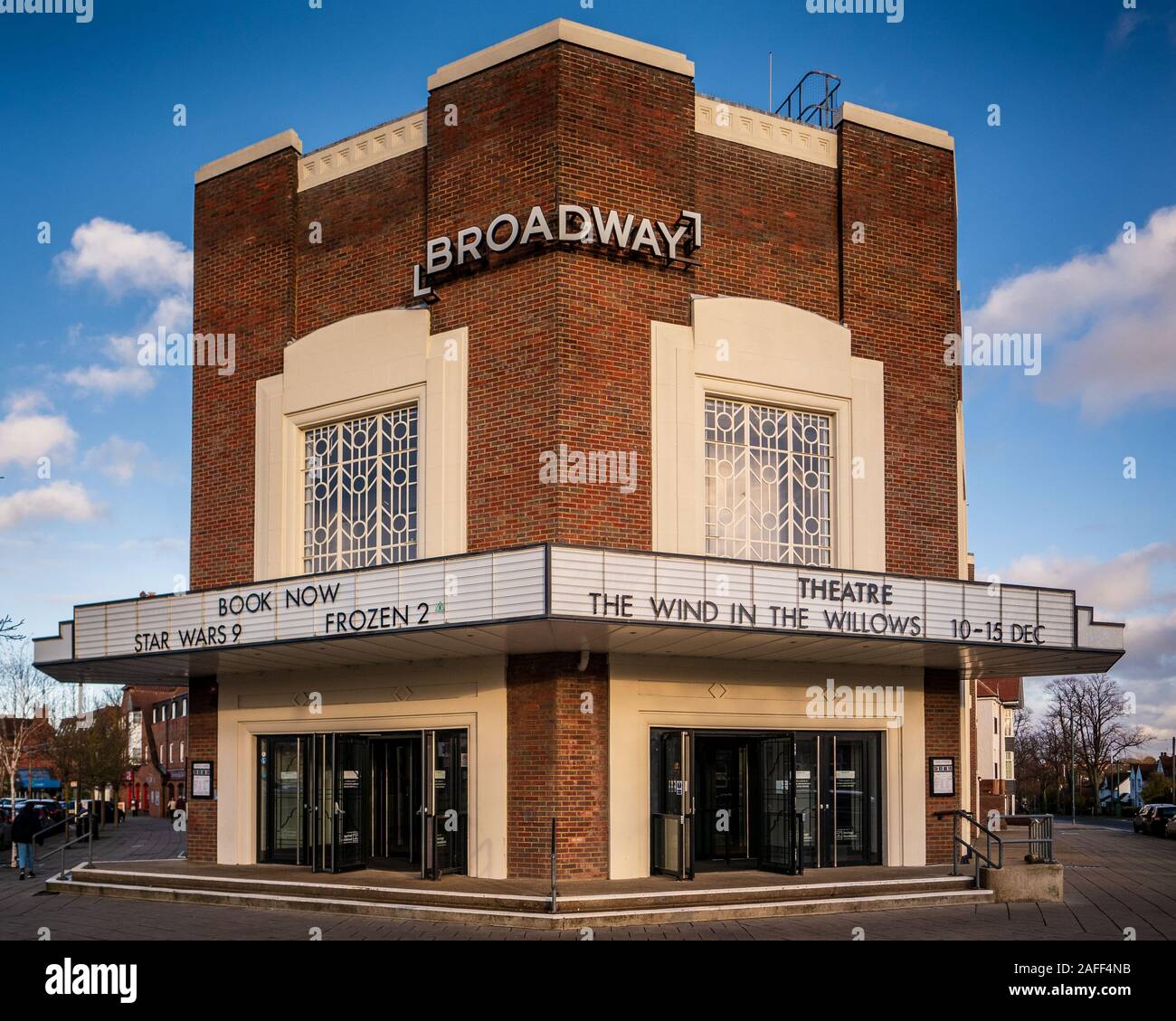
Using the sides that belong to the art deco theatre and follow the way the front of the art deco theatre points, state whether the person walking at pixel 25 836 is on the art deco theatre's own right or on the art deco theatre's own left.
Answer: on the art deco theatre's own right

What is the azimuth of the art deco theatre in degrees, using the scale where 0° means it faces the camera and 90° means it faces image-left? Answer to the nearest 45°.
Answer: approximately 0°

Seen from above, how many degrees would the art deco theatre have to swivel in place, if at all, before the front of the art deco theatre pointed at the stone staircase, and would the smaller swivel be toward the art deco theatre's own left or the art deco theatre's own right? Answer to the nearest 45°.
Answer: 0° — it already faces it

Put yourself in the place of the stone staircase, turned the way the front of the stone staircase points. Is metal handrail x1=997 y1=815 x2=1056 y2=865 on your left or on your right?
on your left

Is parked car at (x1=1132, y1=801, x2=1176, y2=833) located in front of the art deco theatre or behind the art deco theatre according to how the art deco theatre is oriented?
behind

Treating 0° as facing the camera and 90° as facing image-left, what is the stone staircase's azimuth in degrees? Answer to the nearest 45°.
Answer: approximately 0°

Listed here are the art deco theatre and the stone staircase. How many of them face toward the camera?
2

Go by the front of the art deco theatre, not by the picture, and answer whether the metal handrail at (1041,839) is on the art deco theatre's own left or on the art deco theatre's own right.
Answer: on the art deco theatre's own left
